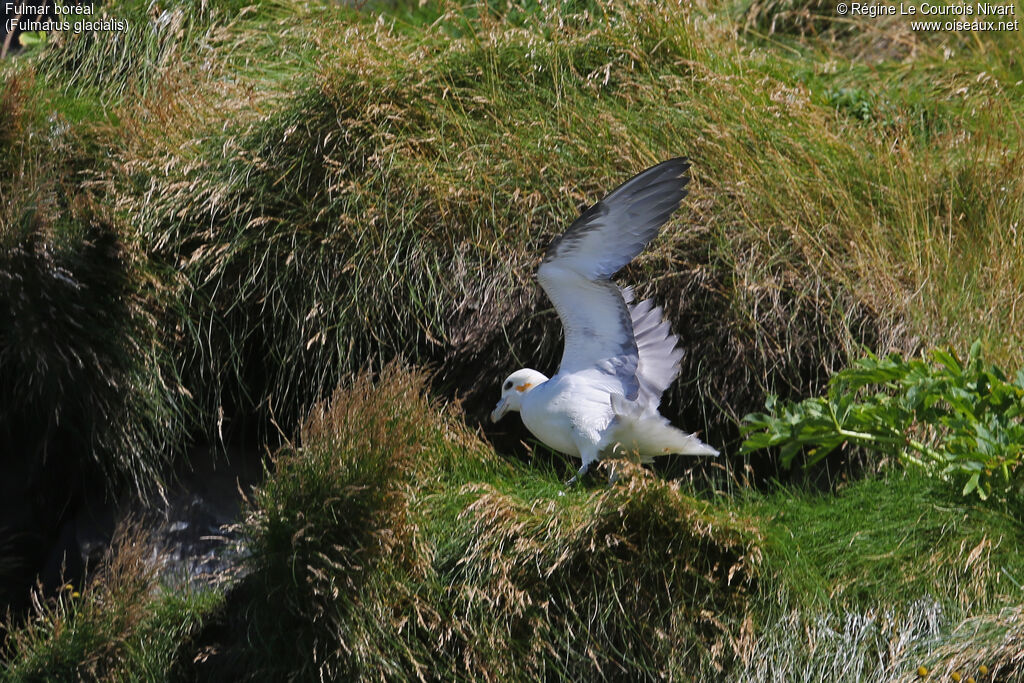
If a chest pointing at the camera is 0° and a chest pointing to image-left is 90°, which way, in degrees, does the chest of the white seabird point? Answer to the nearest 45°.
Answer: approximately 90°

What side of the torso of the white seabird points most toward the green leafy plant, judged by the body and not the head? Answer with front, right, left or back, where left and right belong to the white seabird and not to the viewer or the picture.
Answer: back
